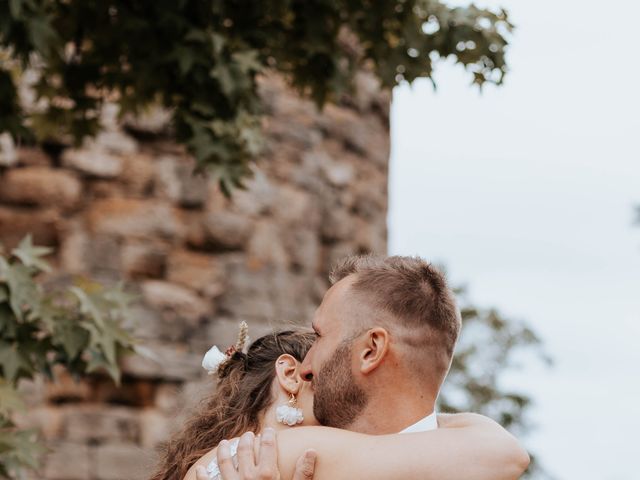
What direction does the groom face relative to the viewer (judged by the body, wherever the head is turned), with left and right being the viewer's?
facing away from the viewer and to the left of the viewer

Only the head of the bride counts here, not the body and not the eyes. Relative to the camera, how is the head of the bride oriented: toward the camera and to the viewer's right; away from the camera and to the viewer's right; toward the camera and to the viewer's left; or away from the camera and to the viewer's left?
away from the camera and to the viewer's right

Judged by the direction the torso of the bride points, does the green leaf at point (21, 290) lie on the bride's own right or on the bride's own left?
on the bride's own left

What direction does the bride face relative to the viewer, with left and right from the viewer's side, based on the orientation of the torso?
facing away from the viewer and to the right of the viewer
